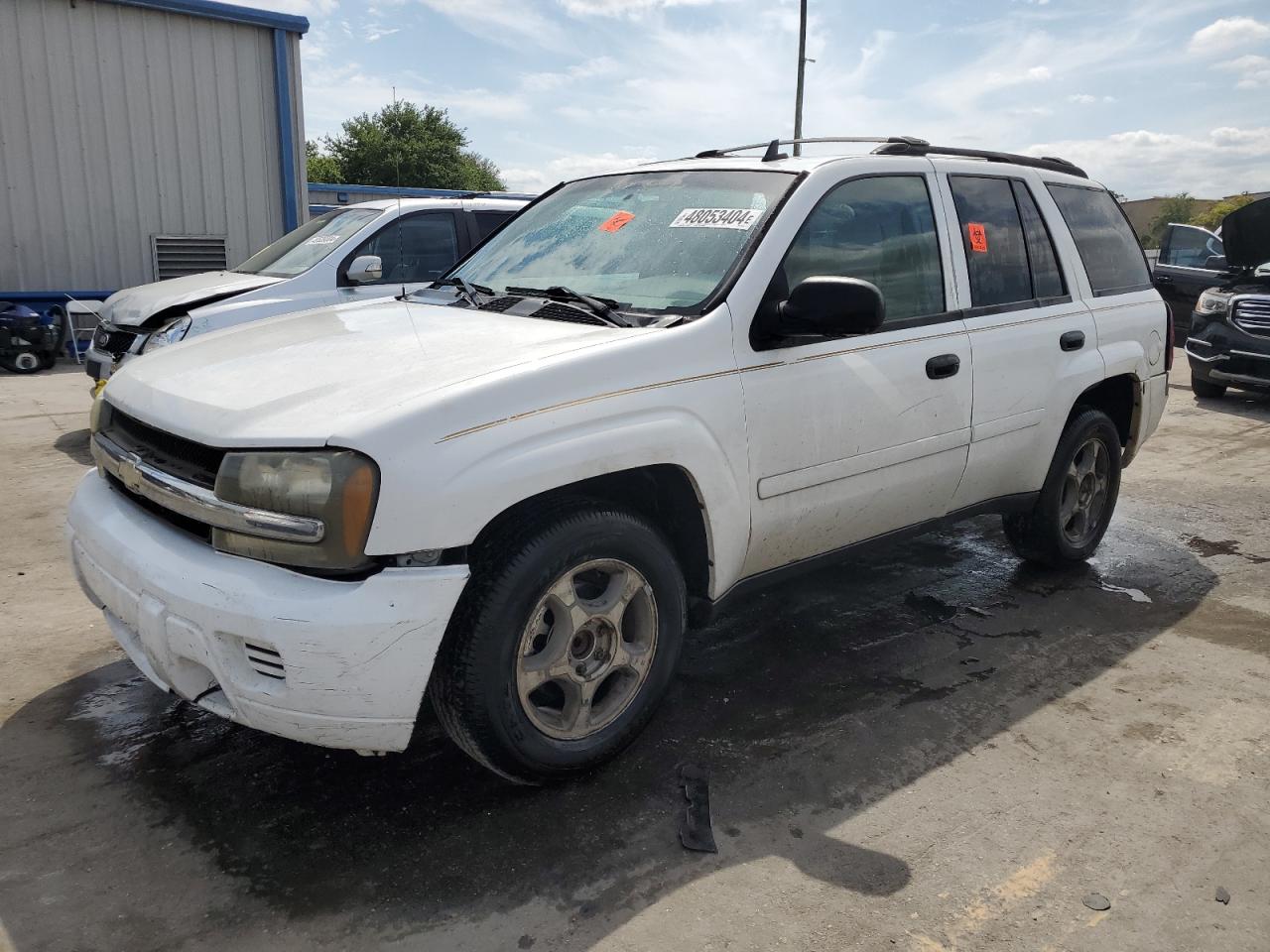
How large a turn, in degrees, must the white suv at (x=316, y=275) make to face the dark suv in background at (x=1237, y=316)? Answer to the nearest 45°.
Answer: approximately 135° to its left

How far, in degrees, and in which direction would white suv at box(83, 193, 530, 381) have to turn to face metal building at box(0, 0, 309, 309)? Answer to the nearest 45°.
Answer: approximately 135° to its right

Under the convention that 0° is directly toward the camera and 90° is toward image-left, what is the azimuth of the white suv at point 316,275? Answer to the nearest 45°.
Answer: approximately 45°

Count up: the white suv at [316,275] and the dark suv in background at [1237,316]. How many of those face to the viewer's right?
0

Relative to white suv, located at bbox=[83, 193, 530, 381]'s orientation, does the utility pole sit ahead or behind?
behind

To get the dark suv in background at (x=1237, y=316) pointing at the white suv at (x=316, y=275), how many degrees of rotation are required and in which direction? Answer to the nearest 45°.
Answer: approximately 45° to its right

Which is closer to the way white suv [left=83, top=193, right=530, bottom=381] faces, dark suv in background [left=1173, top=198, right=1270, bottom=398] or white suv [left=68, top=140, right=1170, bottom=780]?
the white suv

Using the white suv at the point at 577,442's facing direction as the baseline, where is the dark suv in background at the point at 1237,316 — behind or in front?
behind

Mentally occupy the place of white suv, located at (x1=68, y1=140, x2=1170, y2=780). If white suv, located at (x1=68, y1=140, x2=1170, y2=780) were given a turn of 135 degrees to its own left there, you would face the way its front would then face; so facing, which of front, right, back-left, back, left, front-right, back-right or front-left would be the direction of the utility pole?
left

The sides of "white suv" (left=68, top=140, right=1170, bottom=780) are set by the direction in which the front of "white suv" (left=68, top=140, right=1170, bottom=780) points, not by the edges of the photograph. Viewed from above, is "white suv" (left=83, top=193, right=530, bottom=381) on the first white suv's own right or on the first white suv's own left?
on the first white suv's own right

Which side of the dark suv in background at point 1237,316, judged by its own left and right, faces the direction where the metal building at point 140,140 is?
right
